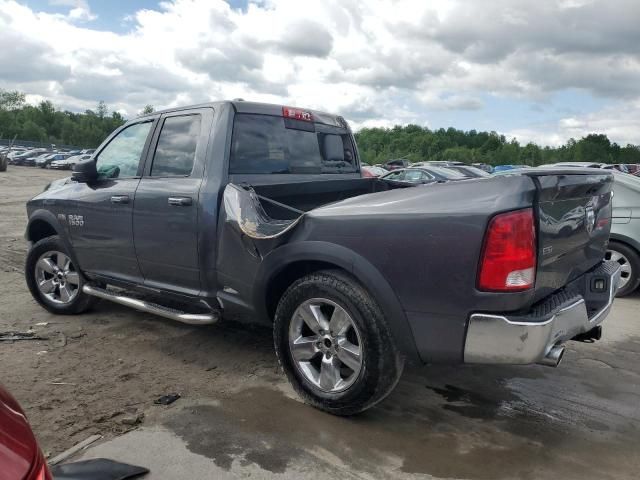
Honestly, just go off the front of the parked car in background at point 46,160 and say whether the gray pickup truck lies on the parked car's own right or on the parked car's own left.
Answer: on the parked car's own left

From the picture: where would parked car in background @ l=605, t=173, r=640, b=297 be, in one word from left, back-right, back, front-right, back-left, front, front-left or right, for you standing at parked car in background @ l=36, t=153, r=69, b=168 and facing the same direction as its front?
front-left

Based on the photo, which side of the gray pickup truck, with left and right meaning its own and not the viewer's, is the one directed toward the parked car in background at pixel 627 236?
right

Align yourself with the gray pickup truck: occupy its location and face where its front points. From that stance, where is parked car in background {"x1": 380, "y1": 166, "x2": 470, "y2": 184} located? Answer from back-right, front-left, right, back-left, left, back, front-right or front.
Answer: front-right

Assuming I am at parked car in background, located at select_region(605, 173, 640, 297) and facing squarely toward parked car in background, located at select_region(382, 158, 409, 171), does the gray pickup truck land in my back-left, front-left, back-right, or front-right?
back-left

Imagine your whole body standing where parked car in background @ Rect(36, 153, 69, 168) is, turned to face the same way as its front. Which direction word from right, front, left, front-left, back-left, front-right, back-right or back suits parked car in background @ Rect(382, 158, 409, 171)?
left

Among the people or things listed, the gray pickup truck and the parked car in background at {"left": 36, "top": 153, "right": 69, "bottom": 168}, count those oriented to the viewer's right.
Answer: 0

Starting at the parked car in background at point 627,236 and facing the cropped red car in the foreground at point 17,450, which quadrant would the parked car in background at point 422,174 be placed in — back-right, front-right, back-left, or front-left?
back-right

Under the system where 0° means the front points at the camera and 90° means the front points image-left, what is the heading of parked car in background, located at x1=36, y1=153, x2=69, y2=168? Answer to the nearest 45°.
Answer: approximately 45°

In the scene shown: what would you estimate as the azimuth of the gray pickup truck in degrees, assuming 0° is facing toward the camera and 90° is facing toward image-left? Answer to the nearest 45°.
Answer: approximately 135°

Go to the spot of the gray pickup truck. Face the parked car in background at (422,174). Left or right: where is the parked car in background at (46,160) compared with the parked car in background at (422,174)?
left
